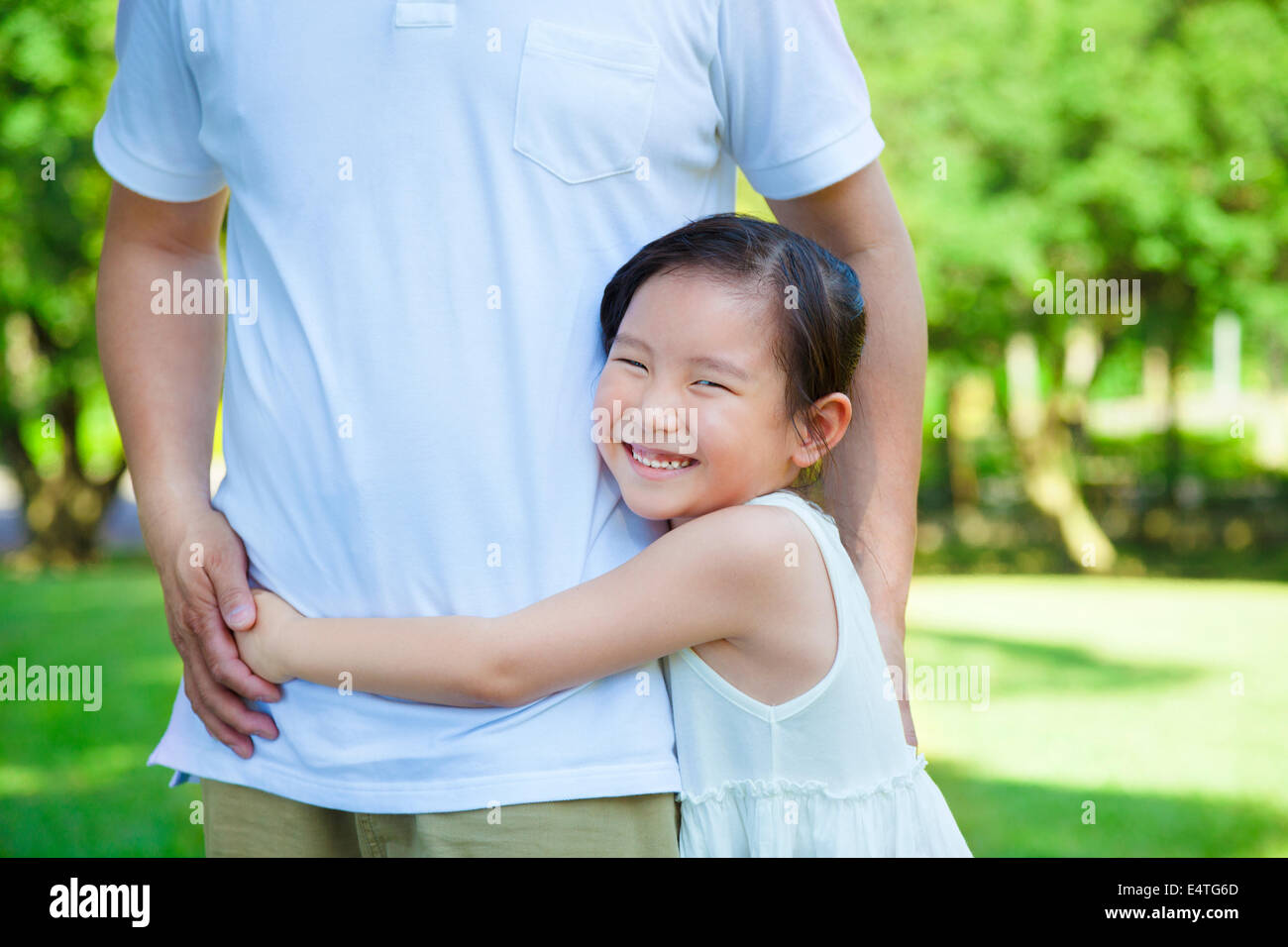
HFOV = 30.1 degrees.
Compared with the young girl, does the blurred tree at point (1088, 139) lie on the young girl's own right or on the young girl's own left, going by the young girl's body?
on the young girl's own right

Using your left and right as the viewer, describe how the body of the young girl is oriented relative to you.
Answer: facing to the left of the viewer

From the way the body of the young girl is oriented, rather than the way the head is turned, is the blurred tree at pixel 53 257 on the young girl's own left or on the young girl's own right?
on the young girl's own right
